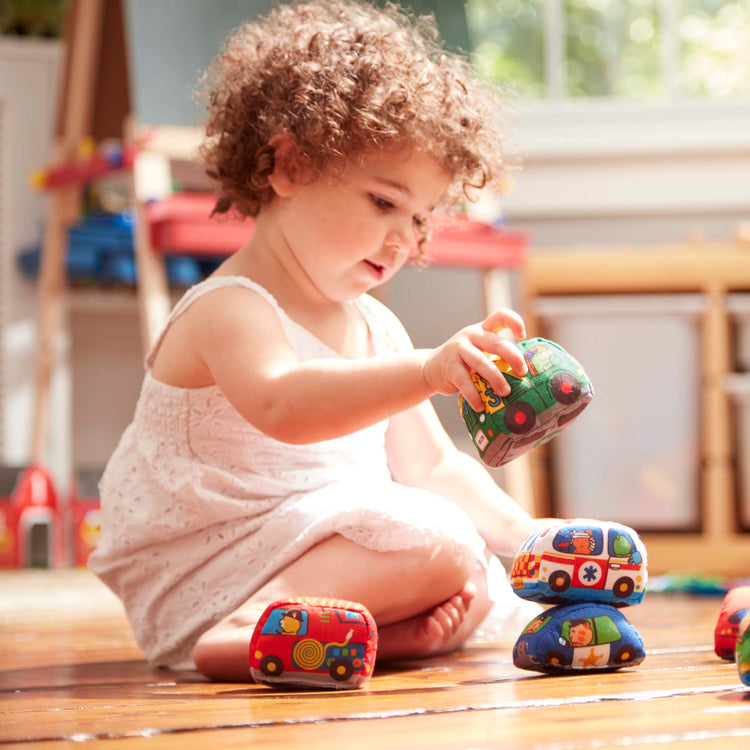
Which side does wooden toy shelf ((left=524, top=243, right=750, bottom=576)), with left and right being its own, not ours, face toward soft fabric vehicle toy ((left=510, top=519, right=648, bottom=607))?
front

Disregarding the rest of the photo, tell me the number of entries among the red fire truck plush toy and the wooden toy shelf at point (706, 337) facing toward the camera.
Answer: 1

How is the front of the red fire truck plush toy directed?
to the viewer's left

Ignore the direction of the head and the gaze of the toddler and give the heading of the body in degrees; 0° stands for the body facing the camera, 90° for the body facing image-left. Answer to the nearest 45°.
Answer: approximately 315°

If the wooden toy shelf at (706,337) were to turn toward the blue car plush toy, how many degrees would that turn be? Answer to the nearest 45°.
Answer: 0° — it already faces it

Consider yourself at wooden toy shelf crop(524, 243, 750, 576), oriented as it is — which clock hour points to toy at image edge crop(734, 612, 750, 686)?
The toy at image edge is roughly at 12 o'clock from the wooden toy shelf.

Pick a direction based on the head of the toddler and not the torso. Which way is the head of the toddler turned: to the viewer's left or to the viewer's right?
to the viewer's right

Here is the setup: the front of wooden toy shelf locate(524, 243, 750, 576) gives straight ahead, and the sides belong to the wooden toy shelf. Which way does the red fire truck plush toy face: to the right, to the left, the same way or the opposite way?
to the right
